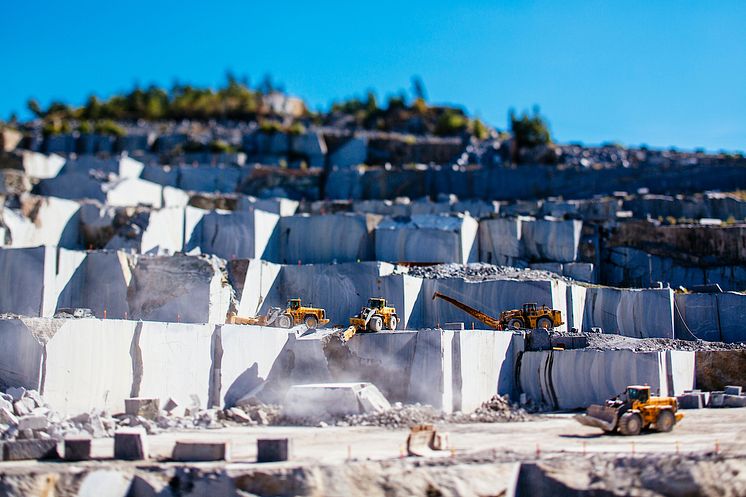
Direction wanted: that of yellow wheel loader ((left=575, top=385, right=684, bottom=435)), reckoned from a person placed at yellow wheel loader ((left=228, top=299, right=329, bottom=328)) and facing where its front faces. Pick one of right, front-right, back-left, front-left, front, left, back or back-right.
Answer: back-left

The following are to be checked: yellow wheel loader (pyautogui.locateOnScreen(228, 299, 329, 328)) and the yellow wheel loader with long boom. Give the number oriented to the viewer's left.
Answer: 2

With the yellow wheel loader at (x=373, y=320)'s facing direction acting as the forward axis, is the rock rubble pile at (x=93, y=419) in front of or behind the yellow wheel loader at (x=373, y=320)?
in front

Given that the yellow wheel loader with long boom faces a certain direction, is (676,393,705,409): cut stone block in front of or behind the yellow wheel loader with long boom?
behind

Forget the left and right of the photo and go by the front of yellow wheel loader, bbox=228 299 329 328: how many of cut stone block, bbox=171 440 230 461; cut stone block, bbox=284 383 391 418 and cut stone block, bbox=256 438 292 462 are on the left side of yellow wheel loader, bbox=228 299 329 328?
3

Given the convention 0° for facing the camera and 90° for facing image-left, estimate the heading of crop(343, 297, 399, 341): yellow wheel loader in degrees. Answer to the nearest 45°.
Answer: approximately 45°

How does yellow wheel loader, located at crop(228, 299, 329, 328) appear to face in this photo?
to the viewer's left

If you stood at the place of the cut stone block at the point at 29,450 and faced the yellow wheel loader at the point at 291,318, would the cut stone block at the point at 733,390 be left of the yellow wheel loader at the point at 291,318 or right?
right

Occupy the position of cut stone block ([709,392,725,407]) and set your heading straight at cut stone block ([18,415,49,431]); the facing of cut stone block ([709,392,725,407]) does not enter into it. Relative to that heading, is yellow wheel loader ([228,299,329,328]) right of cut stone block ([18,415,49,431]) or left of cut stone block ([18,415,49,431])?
right

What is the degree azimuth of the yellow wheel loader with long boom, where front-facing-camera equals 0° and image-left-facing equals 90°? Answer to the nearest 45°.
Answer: approximately 90°

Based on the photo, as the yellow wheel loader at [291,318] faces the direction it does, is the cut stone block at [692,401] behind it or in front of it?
behind

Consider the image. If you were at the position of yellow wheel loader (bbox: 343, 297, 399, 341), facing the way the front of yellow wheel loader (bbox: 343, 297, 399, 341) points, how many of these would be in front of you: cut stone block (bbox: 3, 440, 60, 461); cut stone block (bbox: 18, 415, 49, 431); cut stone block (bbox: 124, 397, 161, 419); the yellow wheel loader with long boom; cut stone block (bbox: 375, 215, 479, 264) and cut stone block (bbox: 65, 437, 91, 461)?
4

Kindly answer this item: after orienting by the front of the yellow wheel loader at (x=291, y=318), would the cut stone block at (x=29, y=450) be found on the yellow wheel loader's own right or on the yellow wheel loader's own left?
on the yellow wheel loader's own left

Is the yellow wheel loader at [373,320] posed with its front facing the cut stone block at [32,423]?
yes
